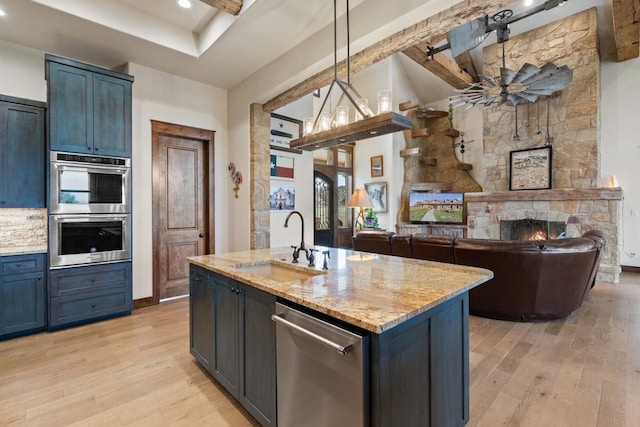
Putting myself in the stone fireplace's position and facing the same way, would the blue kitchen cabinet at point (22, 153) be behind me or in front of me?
in front

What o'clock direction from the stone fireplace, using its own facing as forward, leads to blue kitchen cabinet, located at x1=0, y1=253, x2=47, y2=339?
The blue kitchen cabinet is roughly at 1 o'clock from the stone fireplace.

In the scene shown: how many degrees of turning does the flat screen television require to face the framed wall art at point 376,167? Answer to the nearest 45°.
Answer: approximately 90° to its right

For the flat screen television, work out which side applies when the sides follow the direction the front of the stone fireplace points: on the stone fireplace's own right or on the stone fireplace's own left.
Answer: on the stone fireplace's own right

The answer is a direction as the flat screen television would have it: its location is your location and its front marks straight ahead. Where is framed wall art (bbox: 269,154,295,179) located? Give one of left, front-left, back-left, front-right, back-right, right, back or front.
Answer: front-right

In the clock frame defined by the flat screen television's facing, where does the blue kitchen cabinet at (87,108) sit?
The blue kitchen cabinet is roughly at 1 o'clock from the flat screen television.

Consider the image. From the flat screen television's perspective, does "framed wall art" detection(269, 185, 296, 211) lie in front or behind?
in front

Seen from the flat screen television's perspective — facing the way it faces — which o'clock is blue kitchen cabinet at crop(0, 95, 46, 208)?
The blue kitchen cabinet is roughly at 1 o'clock from the flat screen television.

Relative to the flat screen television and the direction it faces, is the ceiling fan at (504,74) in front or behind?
in front

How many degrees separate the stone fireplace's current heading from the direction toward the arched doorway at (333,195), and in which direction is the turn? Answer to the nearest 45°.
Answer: approximately 90° to its right

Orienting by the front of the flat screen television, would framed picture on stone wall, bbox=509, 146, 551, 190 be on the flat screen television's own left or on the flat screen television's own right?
on the flat screen television's own left

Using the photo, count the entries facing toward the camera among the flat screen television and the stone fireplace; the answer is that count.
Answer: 2

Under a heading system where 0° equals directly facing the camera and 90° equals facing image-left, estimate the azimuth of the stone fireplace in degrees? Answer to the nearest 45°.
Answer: approximately 0°

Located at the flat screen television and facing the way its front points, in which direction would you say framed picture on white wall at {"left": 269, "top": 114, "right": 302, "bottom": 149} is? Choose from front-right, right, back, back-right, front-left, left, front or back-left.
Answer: front-right
